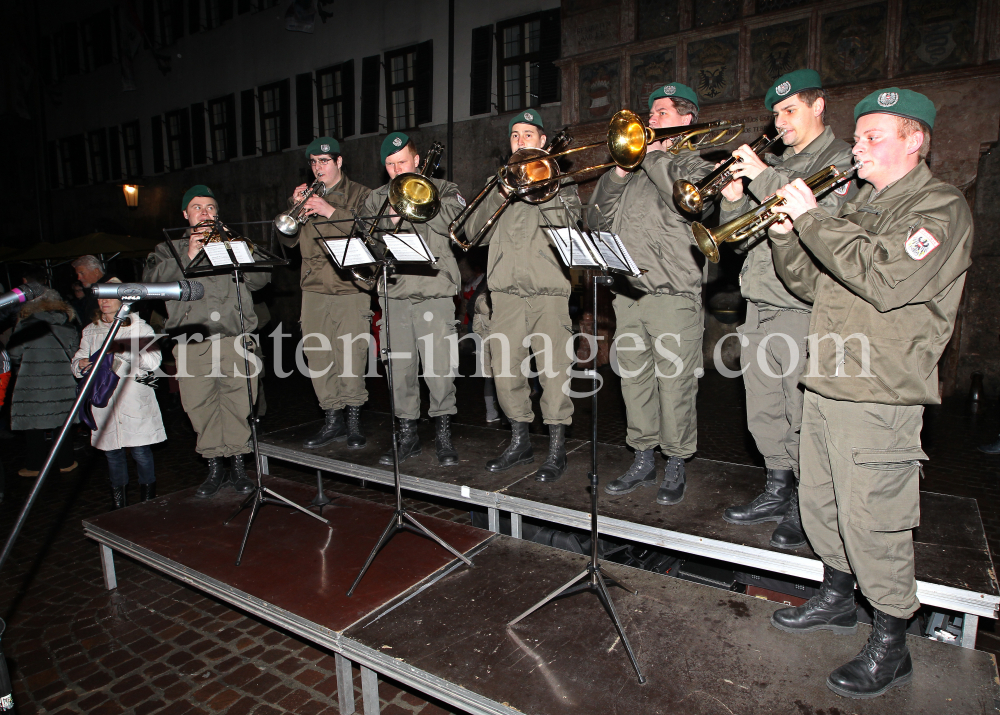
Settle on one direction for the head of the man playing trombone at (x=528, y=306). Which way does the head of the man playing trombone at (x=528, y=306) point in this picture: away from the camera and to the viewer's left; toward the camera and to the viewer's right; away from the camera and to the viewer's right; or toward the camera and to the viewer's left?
toward the camera and to the viewer's left

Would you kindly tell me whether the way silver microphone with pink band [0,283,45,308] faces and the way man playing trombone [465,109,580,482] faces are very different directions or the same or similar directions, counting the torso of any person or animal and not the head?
very different directions

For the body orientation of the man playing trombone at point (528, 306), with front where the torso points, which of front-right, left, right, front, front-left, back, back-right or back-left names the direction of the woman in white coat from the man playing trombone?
front-right

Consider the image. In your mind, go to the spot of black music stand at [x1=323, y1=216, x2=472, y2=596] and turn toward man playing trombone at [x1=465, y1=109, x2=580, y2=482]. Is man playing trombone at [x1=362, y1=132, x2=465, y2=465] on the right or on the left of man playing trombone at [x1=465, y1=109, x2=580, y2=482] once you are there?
left

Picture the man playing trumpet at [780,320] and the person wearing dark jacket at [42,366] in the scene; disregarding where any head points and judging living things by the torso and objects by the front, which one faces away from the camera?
the person wearing dark jacket

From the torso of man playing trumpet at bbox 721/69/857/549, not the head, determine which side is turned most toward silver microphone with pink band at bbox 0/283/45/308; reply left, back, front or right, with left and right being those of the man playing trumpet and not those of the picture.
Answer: front

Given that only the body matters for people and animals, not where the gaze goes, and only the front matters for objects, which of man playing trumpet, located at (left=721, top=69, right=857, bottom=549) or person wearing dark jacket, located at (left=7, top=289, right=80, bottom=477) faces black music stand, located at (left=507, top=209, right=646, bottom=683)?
the man playing trumpet

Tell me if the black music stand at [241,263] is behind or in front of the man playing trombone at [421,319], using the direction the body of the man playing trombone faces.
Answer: in front

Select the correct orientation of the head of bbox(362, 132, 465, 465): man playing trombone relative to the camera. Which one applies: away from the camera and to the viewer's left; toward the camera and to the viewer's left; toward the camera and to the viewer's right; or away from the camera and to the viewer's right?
toward the camera and to the viewer's left

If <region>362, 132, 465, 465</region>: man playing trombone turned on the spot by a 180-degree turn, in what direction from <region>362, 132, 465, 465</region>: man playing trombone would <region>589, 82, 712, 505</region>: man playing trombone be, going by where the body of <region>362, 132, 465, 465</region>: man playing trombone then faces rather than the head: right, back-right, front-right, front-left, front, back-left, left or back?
right

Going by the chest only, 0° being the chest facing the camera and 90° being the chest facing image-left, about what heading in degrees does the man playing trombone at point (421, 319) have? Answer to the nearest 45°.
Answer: approximately 45°

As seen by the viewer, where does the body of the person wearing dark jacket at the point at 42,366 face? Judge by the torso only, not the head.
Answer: away from the camera

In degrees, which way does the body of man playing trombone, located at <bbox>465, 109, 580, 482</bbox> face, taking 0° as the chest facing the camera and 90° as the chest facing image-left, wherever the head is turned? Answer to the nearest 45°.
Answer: approximately 45°

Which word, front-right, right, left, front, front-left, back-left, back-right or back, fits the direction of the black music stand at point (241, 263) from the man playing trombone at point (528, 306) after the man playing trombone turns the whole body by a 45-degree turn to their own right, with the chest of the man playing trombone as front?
front
